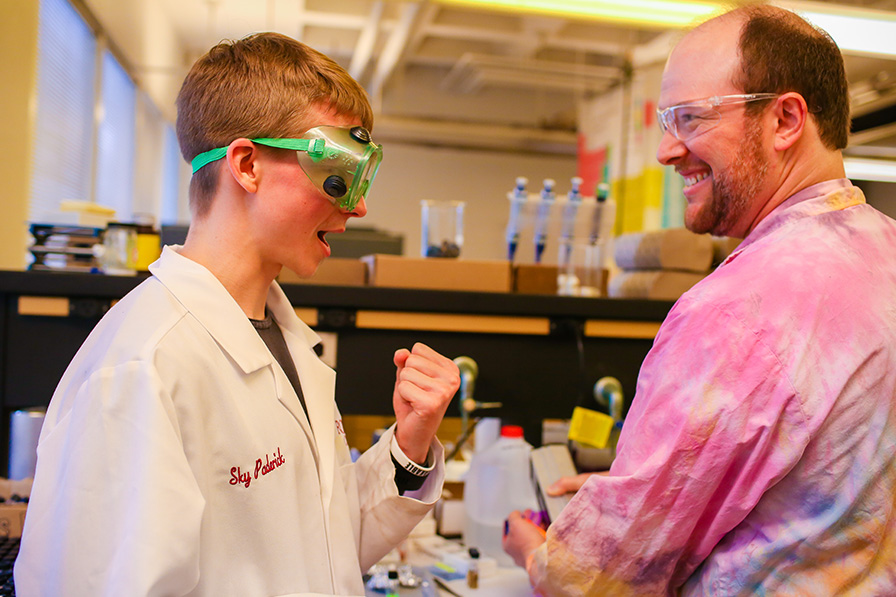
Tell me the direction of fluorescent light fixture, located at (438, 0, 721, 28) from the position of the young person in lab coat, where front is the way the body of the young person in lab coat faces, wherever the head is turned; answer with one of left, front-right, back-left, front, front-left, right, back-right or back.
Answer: left

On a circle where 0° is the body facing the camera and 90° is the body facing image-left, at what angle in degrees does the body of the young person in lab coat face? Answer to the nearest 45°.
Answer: approximately 315°

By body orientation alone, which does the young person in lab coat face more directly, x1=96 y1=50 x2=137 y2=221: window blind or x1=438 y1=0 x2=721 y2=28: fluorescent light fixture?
the fluorescent light fixture

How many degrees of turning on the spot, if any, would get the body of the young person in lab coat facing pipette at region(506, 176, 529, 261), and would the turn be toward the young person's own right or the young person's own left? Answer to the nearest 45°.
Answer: approximately 90° to the young person's own left

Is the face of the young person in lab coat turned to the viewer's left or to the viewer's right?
to the viewer's right

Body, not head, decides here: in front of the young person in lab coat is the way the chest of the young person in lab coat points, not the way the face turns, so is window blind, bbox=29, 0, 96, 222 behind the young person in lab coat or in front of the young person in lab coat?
behind

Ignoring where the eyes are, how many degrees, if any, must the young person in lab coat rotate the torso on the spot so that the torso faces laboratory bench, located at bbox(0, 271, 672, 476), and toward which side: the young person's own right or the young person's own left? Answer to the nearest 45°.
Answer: approximately 90° to the young person's own left

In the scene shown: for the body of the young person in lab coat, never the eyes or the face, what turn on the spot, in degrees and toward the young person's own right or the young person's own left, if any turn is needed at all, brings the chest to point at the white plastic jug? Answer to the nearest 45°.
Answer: approximately 90° to the young person's own left

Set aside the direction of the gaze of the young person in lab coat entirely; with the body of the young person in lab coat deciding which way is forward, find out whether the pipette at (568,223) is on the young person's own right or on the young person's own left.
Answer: on the young person's own left

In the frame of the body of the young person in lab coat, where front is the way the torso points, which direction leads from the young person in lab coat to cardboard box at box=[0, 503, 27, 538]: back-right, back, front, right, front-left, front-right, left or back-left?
back
